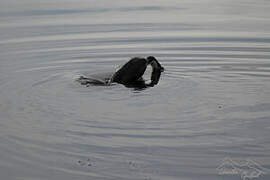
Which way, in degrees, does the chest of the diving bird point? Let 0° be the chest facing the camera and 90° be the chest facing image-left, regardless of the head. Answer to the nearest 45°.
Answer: approximately 270°
